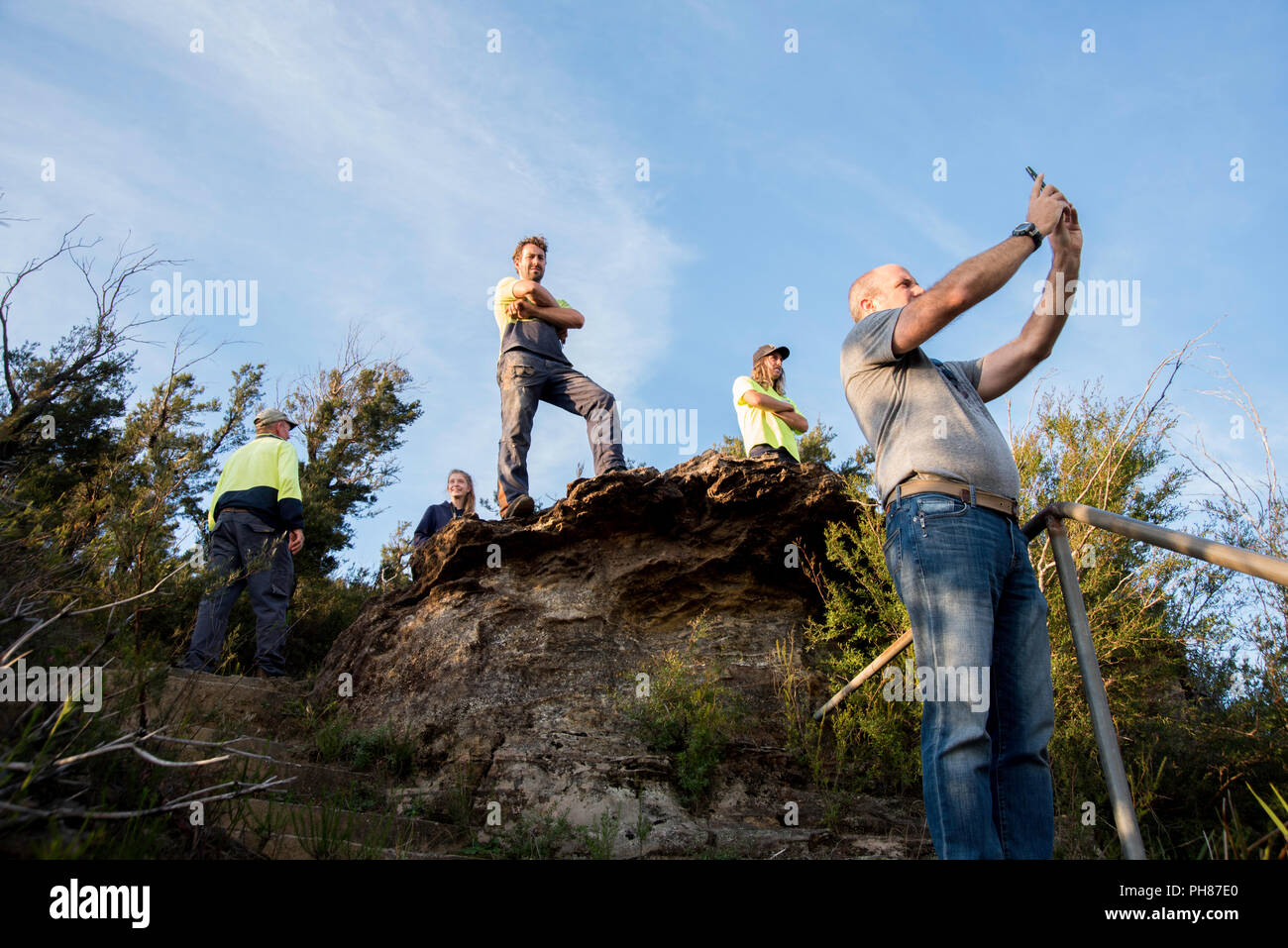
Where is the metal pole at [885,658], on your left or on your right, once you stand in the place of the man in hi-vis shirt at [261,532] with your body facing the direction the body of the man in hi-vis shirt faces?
on your right

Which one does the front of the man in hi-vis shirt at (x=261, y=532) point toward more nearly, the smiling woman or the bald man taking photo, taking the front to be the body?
the smiling woman

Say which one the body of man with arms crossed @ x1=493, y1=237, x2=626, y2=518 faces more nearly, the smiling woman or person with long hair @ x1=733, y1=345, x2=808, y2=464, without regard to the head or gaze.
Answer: the person with long hair

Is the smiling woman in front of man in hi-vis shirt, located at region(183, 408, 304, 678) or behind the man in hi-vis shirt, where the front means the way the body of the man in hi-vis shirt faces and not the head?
in front

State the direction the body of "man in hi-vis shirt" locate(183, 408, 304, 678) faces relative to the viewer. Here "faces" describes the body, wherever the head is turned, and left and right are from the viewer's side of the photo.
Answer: facing away from the viewer and to the right of the viewer

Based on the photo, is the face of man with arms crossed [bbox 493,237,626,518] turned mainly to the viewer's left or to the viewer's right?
to the viewer's right

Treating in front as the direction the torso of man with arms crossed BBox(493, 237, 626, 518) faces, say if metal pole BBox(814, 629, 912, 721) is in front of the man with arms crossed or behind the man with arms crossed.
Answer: in front

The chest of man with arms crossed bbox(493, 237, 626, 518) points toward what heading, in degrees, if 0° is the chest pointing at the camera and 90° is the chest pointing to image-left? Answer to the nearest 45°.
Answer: approximately 315°

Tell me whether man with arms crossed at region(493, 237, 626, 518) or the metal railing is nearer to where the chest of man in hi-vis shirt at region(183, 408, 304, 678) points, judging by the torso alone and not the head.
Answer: the man with arms crossed
